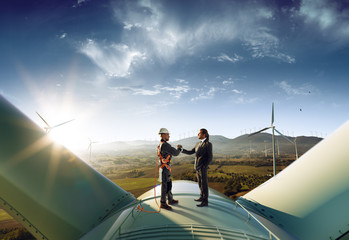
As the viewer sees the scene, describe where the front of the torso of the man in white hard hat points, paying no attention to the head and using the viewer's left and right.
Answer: facing to the right of the viewer
